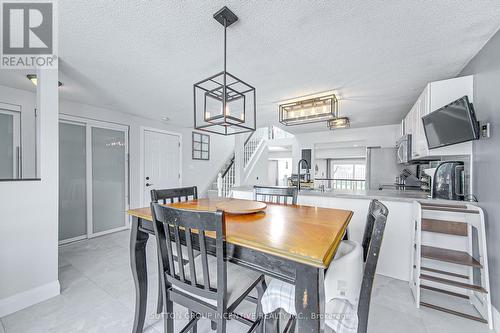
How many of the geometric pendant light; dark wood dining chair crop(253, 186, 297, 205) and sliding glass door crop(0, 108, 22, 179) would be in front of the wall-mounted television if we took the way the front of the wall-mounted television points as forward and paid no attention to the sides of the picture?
3

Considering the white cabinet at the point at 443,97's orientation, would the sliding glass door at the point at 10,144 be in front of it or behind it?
in front

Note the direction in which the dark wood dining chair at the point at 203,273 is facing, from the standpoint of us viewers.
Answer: facing away from the viewer and to the right of the viewer

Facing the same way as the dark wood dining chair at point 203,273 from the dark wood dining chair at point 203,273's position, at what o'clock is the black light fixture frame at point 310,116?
The black light fixture frame is roughly at 12 o'clock from the dark wood dining chair.

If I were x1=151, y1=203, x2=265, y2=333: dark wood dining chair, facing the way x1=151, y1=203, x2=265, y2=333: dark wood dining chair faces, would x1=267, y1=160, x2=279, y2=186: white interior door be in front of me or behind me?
in front

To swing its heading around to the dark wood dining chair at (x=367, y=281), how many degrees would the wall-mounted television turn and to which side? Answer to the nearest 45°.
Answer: approximately 45° to its left

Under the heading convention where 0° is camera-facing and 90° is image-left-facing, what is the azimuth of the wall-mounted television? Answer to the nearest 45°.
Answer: approximately 45°

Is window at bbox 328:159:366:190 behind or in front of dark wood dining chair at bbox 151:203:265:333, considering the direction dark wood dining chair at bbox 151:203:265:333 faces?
in front

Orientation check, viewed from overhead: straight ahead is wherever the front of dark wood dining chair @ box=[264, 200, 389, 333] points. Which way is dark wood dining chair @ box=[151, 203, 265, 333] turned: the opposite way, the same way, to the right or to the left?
to the right

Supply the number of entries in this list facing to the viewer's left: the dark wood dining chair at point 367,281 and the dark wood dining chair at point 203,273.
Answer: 1

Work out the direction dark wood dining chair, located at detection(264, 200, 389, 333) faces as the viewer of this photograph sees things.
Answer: facing to the left of the viewer

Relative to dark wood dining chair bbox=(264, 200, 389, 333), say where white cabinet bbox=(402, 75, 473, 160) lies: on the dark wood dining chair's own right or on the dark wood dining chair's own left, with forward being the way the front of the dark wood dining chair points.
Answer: on the dark wood dining chair's own right
